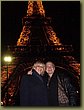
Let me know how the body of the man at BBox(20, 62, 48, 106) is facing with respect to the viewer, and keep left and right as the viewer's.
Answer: facing the viewer and to the right of the viewer
